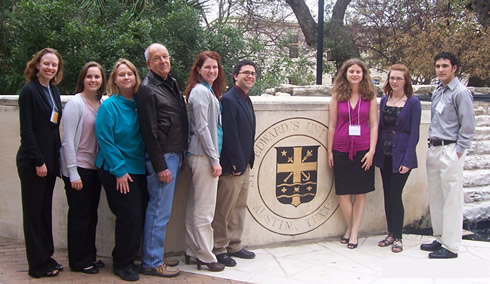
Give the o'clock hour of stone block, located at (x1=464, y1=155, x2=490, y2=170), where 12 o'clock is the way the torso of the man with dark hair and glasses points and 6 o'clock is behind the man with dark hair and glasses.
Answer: The stone block is roughly at 9 o'clock from the man with dark hair and glasses.

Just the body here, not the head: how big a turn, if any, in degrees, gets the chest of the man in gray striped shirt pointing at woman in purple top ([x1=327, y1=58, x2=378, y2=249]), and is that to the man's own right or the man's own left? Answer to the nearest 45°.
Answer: approximately 45° to the man's own right

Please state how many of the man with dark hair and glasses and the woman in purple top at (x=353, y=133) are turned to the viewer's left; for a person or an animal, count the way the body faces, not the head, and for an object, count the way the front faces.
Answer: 0

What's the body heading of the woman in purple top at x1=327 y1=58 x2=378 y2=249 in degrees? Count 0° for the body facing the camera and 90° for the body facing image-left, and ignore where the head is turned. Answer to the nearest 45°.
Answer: approximately 0°

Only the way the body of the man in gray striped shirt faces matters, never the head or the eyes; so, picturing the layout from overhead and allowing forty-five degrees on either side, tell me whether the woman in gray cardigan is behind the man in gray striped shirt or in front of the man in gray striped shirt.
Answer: in front

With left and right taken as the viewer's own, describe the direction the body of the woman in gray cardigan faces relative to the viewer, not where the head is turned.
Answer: facing the viewer and to the right of the viewer

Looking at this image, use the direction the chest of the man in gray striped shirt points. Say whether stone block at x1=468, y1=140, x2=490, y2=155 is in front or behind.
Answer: behind

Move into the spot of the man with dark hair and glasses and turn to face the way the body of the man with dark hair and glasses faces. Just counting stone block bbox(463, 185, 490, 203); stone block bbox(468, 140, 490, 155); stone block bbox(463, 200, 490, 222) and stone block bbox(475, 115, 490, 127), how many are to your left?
4
